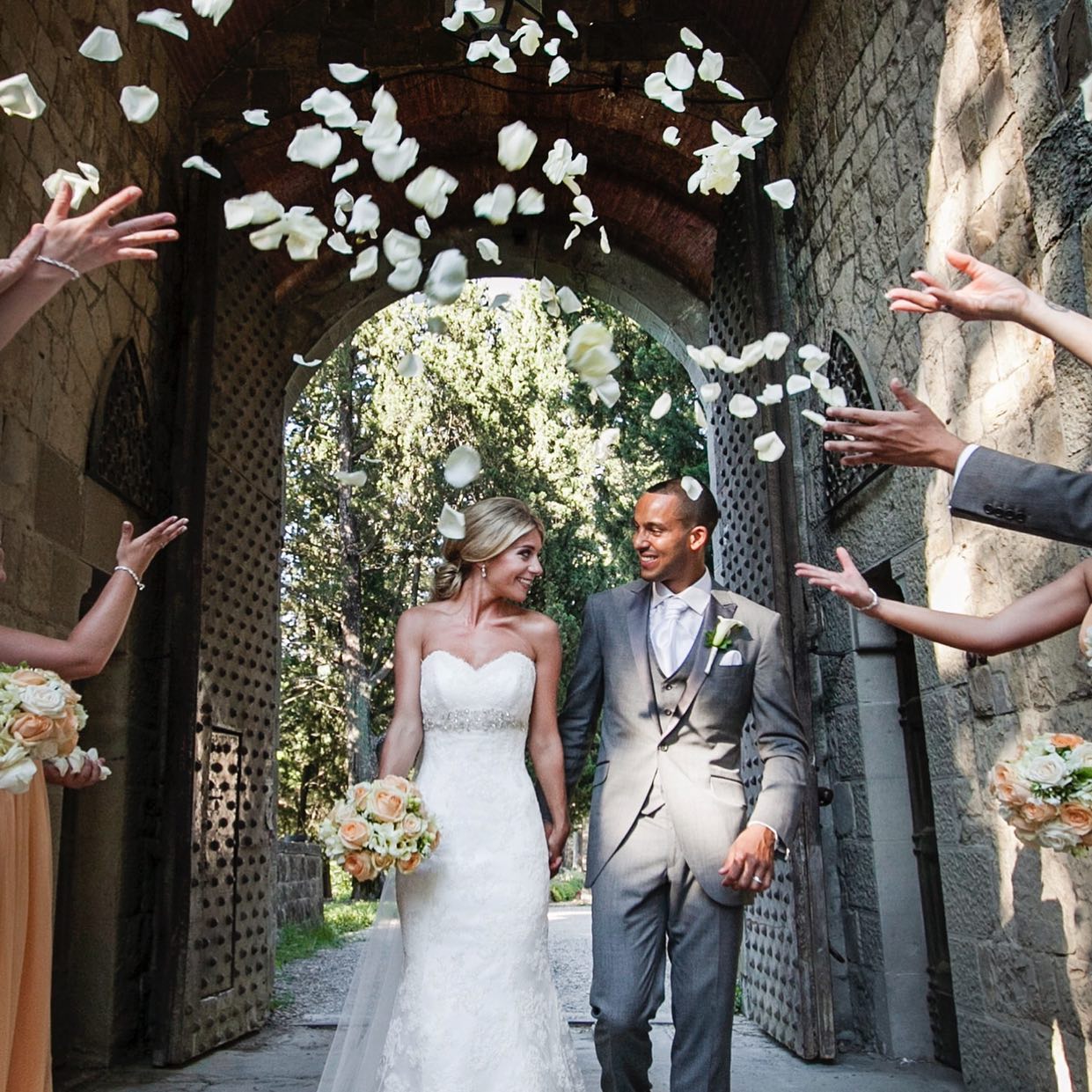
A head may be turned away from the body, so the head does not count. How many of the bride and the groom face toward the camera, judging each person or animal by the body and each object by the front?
2

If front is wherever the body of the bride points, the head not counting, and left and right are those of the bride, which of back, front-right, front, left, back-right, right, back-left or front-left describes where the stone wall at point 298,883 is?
back

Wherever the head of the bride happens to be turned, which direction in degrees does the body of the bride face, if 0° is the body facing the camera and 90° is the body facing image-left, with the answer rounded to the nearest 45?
approximately 0°

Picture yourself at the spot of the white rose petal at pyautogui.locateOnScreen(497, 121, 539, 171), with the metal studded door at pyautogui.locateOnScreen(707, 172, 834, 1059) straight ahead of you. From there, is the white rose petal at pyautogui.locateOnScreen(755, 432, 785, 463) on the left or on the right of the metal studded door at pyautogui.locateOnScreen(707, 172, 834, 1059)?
right

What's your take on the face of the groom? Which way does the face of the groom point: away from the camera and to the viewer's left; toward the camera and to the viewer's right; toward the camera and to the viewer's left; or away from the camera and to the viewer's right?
toward the camera and to the viewer's left

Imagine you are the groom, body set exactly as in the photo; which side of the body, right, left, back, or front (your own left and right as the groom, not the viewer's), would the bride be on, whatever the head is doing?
right
